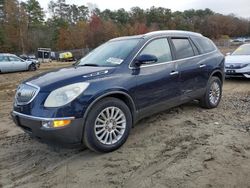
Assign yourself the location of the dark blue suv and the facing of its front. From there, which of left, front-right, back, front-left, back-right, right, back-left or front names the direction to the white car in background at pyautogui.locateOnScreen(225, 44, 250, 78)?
back

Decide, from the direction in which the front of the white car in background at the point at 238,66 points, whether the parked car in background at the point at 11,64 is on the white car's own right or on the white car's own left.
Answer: on the white car's own right

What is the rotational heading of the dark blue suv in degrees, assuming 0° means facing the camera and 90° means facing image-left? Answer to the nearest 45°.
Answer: approximately 45°
